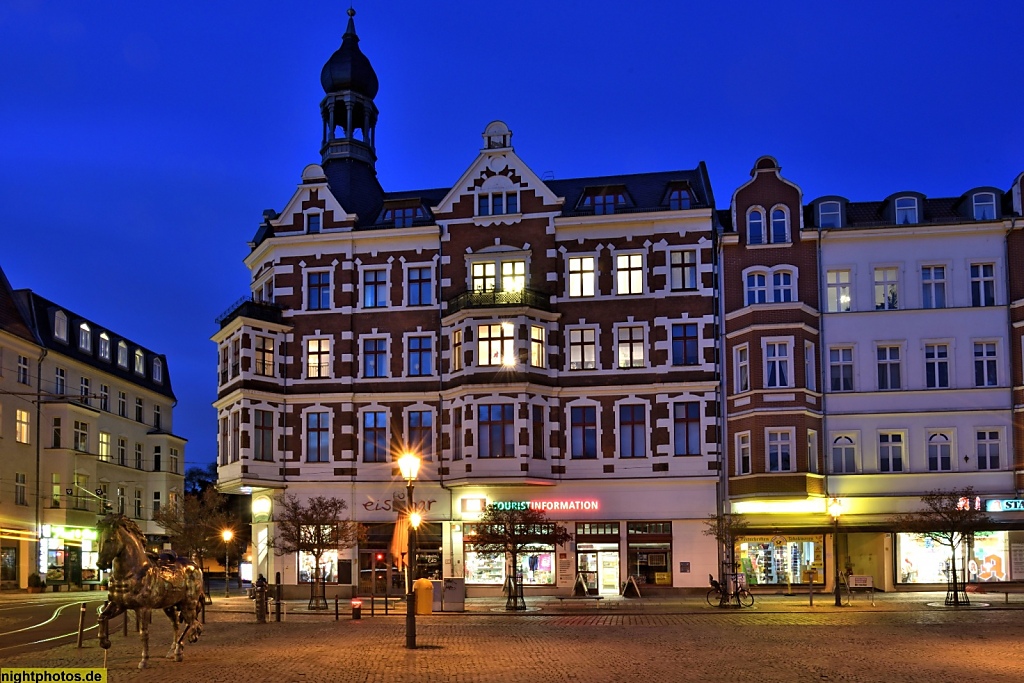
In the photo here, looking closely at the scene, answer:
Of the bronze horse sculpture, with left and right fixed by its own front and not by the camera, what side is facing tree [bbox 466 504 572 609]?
back

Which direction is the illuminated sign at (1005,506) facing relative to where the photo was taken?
toward the camera

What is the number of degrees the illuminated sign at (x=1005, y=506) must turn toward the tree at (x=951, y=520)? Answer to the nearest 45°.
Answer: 0° — it already faces it

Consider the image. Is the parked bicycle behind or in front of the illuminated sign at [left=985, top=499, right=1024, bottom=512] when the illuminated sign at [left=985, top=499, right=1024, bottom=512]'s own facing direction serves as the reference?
in front

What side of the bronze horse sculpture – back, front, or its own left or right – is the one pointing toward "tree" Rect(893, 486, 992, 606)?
back

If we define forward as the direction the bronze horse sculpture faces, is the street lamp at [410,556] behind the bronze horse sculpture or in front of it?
behind

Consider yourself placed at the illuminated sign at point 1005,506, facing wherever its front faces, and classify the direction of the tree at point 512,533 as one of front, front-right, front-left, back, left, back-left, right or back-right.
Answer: front-right

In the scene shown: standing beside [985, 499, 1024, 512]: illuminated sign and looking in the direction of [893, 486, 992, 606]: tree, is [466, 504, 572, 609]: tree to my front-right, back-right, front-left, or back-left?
front-right

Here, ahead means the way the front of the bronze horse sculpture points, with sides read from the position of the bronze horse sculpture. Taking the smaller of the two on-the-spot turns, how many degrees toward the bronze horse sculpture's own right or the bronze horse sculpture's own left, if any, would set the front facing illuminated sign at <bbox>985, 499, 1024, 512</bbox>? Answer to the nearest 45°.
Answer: approximately 180°

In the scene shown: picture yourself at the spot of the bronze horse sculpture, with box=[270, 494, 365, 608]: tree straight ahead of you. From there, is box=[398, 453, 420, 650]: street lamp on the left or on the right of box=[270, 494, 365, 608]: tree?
right

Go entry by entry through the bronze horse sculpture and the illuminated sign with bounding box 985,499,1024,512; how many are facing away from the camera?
0
